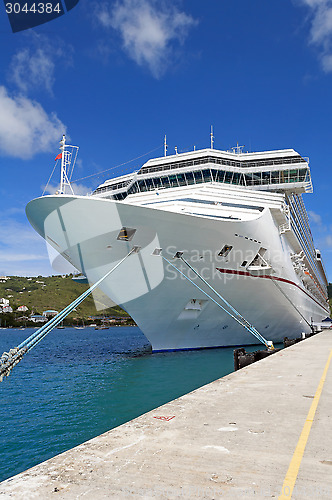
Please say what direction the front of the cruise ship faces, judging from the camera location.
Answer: facing the viewer and to the left of the viewer
